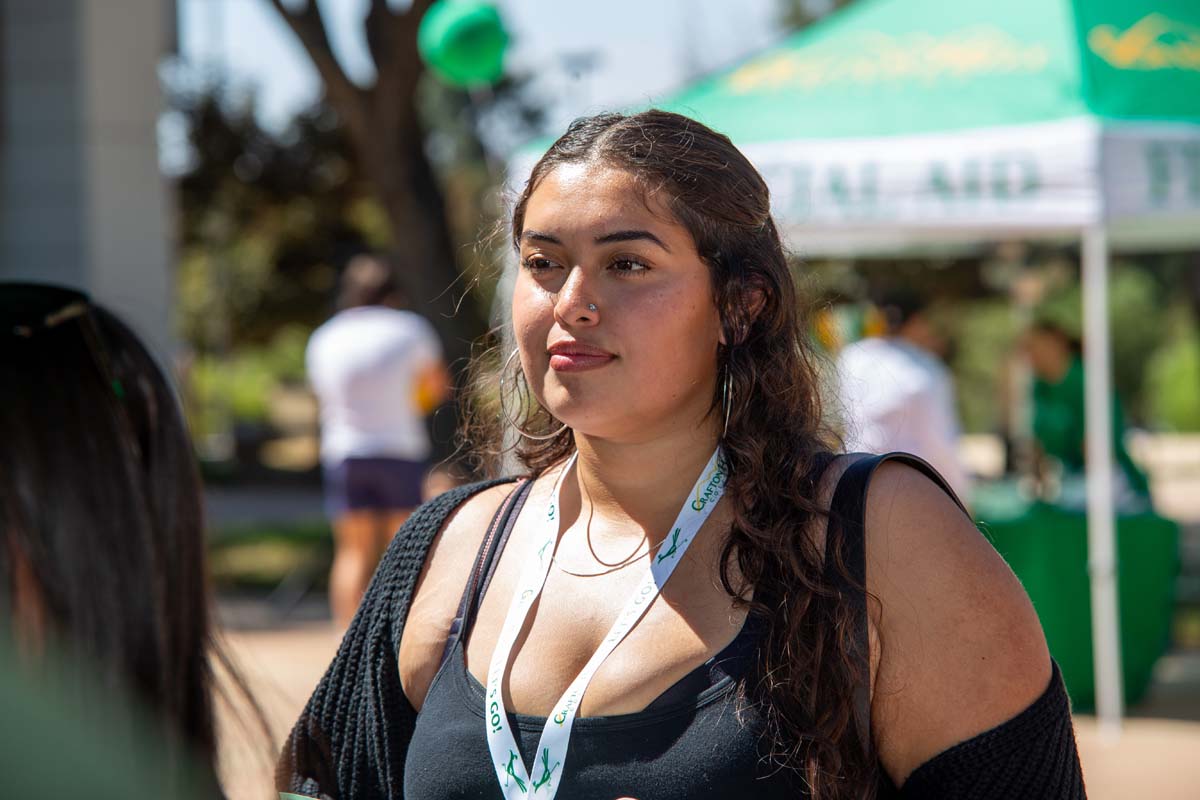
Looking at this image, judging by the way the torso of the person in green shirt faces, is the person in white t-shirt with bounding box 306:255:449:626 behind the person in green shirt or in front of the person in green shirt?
in front

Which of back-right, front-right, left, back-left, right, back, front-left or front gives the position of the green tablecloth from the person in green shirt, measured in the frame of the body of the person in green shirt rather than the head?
front-left

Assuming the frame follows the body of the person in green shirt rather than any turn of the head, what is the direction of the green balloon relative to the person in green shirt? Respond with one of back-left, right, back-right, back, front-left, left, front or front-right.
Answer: front-right

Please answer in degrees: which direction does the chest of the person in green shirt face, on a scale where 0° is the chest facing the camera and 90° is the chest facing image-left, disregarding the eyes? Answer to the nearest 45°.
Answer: approximately 45°

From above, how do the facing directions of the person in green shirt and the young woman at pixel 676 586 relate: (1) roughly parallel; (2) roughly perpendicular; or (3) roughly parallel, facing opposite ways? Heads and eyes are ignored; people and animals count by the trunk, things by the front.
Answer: roughly parallel

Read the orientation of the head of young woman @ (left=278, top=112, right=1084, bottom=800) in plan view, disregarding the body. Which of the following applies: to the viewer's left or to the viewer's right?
to the viewer's left

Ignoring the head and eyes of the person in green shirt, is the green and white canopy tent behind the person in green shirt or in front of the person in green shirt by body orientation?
in front

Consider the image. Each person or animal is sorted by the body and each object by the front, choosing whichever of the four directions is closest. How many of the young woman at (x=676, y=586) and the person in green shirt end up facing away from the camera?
0
